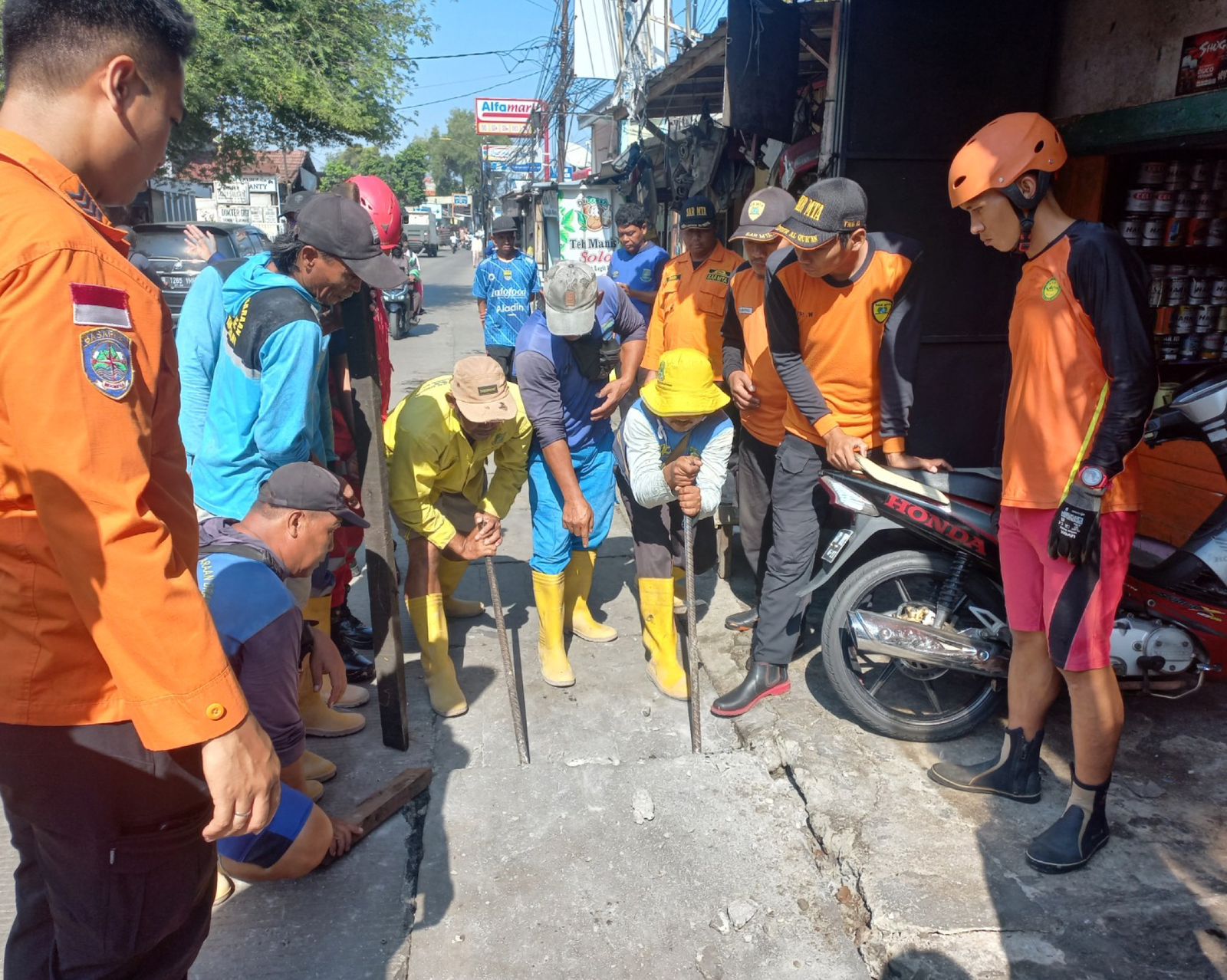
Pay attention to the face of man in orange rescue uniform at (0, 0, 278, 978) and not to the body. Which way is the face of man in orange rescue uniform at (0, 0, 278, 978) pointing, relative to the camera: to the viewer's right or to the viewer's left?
to the viewer's right

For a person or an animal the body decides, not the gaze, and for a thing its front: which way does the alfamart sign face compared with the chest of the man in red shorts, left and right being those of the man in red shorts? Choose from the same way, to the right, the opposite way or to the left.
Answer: to the left

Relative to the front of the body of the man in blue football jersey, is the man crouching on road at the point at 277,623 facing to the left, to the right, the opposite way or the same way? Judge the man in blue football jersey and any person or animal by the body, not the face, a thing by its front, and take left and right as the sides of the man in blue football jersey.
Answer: to the left

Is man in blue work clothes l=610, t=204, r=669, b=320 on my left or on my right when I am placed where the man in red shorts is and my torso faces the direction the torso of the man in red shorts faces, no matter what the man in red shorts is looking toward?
on my right

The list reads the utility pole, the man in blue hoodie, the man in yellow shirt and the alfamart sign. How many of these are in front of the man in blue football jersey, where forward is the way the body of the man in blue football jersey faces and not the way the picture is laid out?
2

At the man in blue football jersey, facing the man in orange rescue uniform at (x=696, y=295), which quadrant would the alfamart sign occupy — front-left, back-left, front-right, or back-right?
back-left

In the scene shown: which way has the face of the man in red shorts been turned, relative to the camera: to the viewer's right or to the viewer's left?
to the viewer's left
